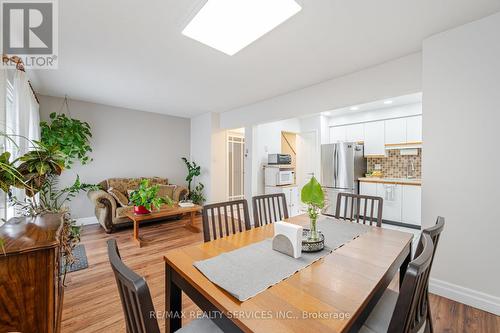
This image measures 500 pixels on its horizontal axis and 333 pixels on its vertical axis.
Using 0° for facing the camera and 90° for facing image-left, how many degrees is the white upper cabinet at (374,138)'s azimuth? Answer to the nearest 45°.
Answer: approximately 0°

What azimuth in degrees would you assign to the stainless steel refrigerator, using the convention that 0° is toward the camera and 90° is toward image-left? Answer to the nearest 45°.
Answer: approximately 45°

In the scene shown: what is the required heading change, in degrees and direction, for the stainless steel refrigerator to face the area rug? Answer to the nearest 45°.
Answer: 0° — it already faces it

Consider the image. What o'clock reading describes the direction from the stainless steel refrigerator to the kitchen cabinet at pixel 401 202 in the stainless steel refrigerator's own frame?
The kitchen cabinet is roughly at 8 o'clock from the stainless steel refrigerator.

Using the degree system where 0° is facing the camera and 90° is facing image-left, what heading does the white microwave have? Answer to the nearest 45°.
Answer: approximately 315°

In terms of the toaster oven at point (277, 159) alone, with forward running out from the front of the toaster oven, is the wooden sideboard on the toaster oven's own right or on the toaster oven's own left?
on the toaster oven's own right

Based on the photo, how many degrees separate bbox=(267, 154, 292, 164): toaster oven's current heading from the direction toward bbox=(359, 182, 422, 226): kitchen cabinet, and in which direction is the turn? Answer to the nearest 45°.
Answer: approximately 45° to its left

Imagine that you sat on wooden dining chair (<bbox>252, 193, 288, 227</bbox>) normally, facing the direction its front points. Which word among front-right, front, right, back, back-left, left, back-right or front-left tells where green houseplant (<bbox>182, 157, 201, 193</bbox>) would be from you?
back
